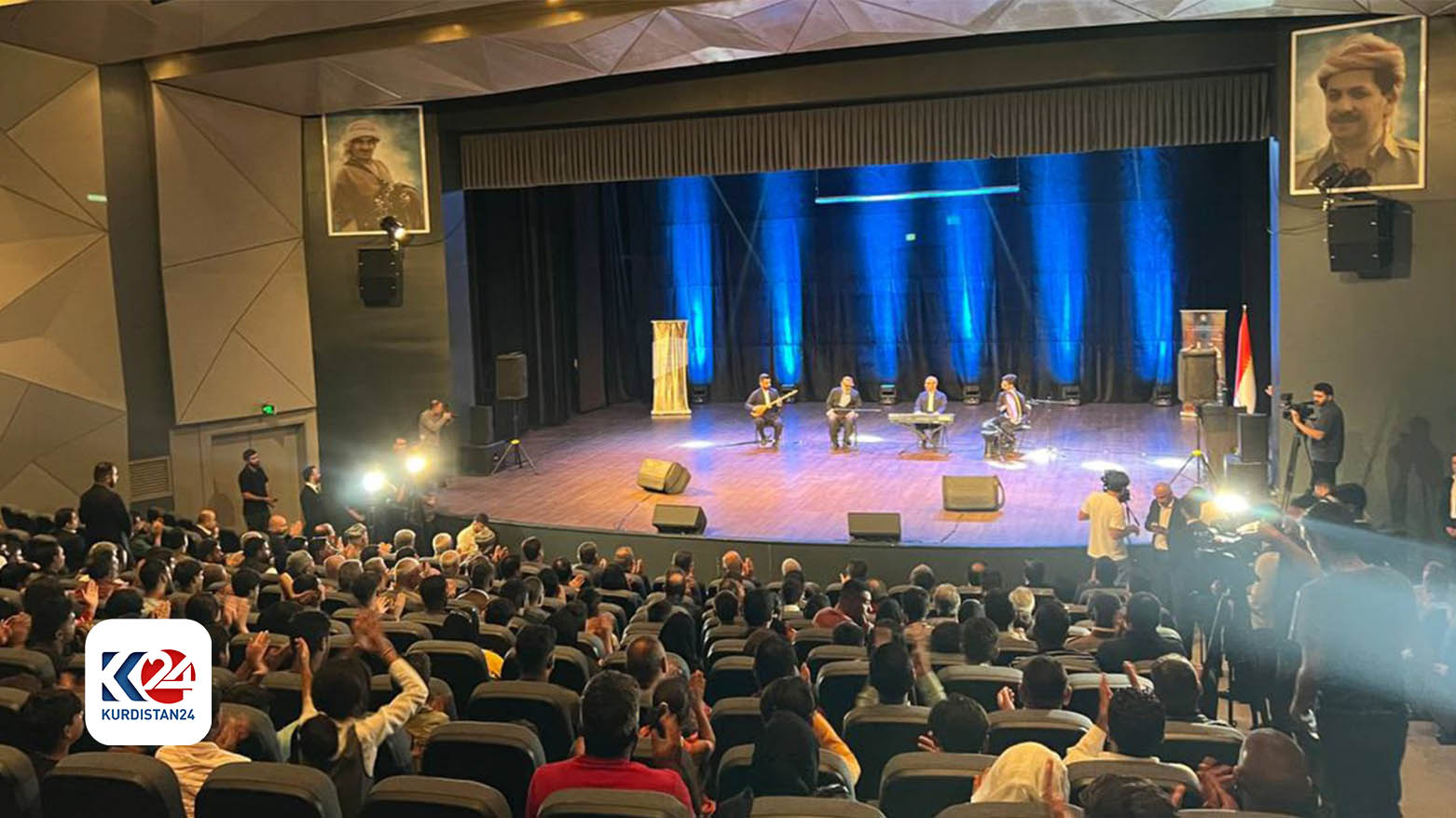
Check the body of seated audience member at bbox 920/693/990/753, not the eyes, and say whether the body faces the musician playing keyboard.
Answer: yes

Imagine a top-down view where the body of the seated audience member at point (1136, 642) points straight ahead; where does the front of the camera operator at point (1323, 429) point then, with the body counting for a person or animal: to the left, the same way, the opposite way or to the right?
to the left

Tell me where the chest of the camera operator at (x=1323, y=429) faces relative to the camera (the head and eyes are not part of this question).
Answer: to the viewer's left

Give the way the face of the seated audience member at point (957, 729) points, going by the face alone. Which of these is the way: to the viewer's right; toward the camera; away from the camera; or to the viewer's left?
away from the camera

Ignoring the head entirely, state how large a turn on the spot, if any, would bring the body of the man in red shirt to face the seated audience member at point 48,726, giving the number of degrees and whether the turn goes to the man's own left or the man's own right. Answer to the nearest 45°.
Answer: approximately 45° to the man's own left

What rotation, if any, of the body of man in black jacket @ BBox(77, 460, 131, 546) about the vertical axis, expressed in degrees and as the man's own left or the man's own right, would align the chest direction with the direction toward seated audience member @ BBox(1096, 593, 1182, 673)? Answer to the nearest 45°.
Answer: approximately 90° to the man's own right

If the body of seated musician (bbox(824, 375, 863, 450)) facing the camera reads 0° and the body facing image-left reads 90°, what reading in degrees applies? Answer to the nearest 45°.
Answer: approximately 0°

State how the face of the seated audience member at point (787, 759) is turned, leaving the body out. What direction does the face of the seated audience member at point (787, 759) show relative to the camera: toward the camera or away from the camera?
away from the camera

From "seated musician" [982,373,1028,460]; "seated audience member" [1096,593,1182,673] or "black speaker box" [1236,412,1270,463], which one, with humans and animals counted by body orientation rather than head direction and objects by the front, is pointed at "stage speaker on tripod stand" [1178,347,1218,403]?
the seated audience member

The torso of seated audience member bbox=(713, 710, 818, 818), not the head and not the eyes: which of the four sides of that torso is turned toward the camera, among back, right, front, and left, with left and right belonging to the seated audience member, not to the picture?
back

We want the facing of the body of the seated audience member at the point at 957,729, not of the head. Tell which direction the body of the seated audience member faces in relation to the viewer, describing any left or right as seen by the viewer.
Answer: facing away from the viewer

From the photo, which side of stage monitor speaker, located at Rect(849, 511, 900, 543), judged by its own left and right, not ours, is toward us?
back

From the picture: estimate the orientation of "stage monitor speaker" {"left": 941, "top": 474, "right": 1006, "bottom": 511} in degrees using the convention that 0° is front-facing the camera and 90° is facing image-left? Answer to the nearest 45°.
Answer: approximately 180°

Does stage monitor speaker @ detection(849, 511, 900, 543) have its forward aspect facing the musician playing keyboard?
yes
